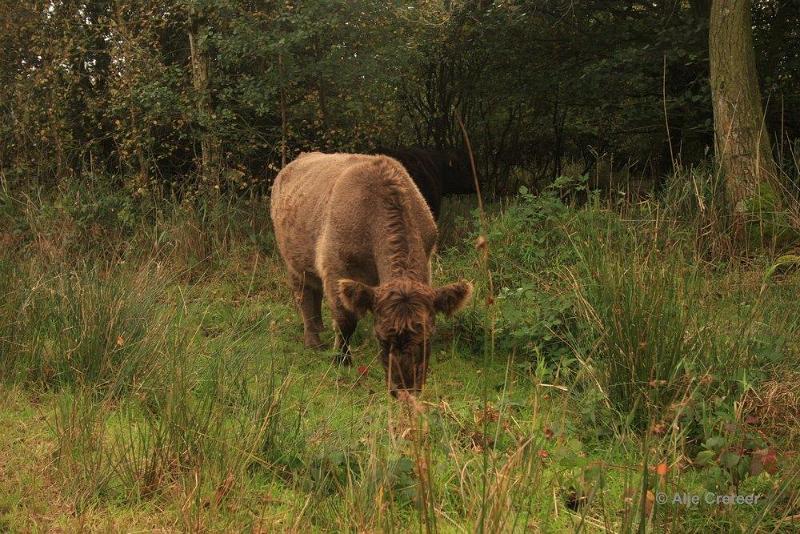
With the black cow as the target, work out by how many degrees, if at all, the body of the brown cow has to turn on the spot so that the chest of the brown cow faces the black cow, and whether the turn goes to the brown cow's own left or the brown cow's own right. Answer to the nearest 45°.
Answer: approximately 135° to the brown cow's own left

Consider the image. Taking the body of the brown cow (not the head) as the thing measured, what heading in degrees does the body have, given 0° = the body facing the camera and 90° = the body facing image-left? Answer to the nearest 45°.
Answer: approximately 315°
